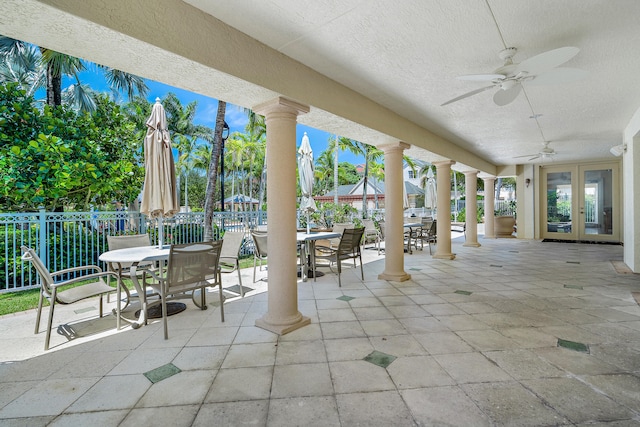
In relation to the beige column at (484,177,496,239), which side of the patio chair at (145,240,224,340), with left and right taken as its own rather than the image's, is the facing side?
right

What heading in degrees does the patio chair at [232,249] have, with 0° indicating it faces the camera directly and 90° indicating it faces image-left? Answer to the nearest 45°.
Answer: approximately 45°

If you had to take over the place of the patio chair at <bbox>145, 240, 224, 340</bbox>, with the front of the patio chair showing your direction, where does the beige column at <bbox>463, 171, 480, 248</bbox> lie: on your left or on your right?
on your right

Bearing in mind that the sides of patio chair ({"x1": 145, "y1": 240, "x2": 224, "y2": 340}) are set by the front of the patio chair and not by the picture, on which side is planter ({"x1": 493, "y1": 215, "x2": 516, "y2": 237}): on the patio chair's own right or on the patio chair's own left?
on the patio chair's own right

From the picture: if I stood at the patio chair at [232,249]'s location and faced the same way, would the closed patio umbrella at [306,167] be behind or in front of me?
behind

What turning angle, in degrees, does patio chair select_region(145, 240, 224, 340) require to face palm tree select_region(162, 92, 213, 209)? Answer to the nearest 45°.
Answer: approximately 45° to its right

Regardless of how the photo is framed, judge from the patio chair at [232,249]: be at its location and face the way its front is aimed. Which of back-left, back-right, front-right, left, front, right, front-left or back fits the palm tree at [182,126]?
back-right

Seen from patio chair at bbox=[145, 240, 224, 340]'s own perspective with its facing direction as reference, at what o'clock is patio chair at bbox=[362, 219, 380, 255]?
patio chair at bbox=[362, 219, 380, 255] is roughly at 3 o'clock from patio chair at bbox=[145, 240, 224, 340].

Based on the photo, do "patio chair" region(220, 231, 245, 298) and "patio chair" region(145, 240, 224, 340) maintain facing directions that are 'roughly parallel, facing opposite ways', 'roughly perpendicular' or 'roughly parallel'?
roughly perpendicular

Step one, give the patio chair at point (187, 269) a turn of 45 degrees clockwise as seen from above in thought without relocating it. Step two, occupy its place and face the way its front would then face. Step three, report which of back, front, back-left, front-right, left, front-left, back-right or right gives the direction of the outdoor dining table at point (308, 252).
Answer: front-right

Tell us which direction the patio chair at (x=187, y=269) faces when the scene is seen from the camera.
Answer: facing away from the viewer and to the left of the viewer

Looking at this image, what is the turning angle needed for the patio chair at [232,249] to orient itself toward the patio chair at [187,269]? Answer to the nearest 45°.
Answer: approximately 45° to its left

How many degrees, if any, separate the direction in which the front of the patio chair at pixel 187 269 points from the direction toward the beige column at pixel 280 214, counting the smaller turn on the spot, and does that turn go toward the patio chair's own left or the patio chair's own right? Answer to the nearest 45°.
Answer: approximately 135° to the patio chair's own right
